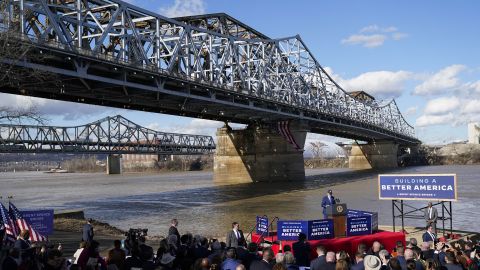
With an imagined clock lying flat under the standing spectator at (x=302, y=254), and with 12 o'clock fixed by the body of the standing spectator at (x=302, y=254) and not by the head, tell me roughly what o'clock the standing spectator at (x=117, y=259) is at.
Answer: the standing spectator at (x=117, y=259) is roughly at 8 o'clock from the standing spectator at (x=302, y=254).

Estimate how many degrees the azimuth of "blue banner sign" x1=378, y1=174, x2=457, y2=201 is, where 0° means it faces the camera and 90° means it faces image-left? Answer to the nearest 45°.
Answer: approximately 0°

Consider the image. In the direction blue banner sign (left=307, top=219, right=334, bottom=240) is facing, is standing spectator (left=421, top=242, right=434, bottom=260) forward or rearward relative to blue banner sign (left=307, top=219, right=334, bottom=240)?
forward

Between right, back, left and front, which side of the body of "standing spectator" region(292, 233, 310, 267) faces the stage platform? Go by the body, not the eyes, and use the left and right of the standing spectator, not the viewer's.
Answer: front

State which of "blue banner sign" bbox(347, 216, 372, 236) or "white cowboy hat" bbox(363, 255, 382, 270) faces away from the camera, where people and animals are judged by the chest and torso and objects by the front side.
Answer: the white cowboy hat

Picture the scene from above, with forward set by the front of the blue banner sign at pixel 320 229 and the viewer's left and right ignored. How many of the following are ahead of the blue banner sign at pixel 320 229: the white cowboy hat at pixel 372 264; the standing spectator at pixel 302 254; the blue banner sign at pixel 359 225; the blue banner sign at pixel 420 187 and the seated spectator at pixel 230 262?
3

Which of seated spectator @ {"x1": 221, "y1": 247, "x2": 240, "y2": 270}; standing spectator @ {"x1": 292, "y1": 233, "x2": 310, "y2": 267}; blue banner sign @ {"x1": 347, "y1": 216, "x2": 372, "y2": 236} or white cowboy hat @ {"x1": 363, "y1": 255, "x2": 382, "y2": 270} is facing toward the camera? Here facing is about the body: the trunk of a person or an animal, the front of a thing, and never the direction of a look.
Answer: the blue banner sign

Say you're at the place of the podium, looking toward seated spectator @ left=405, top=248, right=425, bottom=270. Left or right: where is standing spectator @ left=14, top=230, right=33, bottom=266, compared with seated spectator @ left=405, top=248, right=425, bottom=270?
right

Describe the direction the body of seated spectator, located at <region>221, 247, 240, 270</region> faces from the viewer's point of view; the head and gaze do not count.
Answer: away from the camera

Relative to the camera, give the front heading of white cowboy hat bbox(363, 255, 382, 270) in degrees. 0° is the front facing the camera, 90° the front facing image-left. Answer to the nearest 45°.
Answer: approximately 180°

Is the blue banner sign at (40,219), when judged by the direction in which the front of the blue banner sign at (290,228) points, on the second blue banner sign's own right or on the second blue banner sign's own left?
on the second blue banner sign's own right

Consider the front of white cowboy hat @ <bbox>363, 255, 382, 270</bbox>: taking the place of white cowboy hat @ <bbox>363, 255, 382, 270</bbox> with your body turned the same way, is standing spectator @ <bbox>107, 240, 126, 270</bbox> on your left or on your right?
on your left

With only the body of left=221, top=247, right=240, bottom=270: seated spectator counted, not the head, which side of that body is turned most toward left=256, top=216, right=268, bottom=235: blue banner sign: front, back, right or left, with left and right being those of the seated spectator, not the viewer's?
front

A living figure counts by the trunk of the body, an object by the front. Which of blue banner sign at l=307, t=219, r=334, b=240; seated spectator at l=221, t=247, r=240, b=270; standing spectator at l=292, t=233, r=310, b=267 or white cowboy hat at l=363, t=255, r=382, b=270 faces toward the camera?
the blue banner sign
